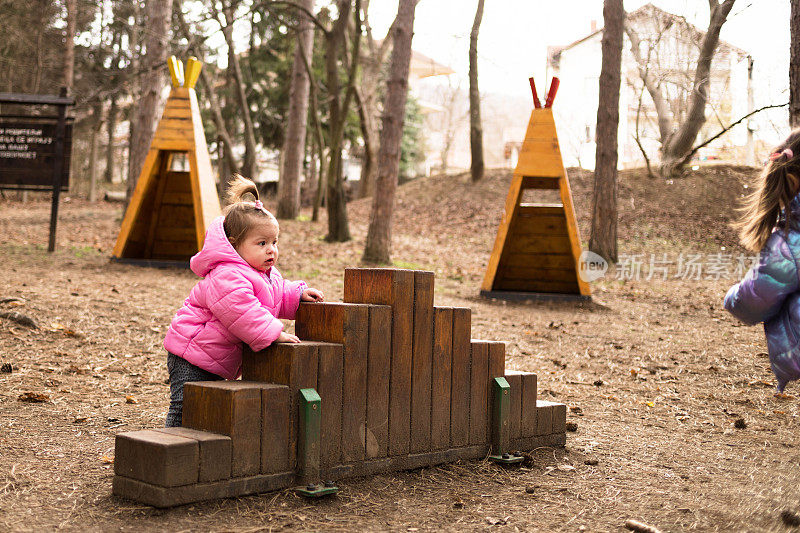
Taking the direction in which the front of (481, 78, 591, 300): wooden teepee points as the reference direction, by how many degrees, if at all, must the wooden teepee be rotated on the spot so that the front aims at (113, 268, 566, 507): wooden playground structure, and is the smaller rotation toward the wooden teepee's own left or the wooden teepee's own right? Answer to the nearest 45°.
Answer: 0° — it already faces it

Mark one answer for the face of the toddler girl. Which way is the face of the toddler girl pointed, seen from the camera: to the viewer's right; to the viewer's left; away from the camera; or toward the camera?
to the viewer's right

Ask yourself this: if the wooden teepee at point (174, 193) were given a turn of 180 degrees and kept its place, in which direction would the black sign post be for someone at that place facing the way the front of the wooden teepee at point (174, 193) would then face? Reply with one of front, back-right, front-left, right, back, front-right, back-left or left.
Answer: front-left

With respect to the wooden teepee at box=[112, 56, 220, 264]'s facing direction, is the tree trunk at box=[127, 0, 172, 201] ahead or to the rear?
to the rear

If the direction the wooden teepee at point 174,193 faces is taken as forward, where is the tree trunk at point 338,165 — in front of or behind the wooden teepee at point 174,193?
behind

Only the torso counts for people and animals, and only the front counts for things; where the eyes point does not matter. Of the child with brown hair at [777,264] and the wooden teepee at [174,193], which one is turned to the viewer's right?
the child with brown hair

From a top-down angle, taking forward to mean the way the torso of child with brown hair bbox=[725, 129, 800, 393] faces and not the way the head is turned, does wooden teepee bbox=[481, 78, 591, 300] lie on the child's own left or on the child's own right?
on the child's own left

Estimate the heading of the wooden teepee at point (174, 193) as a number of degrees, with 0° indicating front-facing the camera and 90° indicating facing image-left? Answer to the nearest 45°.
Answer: approximately 0°

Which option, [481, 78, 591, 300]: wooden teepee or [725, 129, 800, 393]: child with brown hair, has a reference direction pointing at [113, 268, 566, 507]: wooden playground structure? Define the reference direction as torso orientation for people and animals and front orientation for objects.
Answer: the wooden teepee
